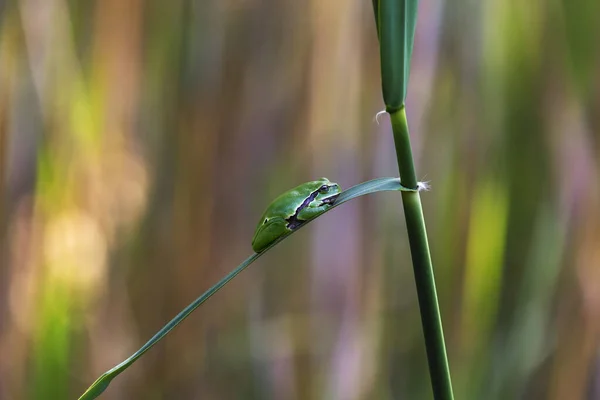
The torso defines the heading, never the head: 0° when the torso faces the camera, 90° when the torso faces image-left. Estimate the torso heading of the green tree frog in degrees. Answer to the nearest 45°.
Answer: approximately 270°
